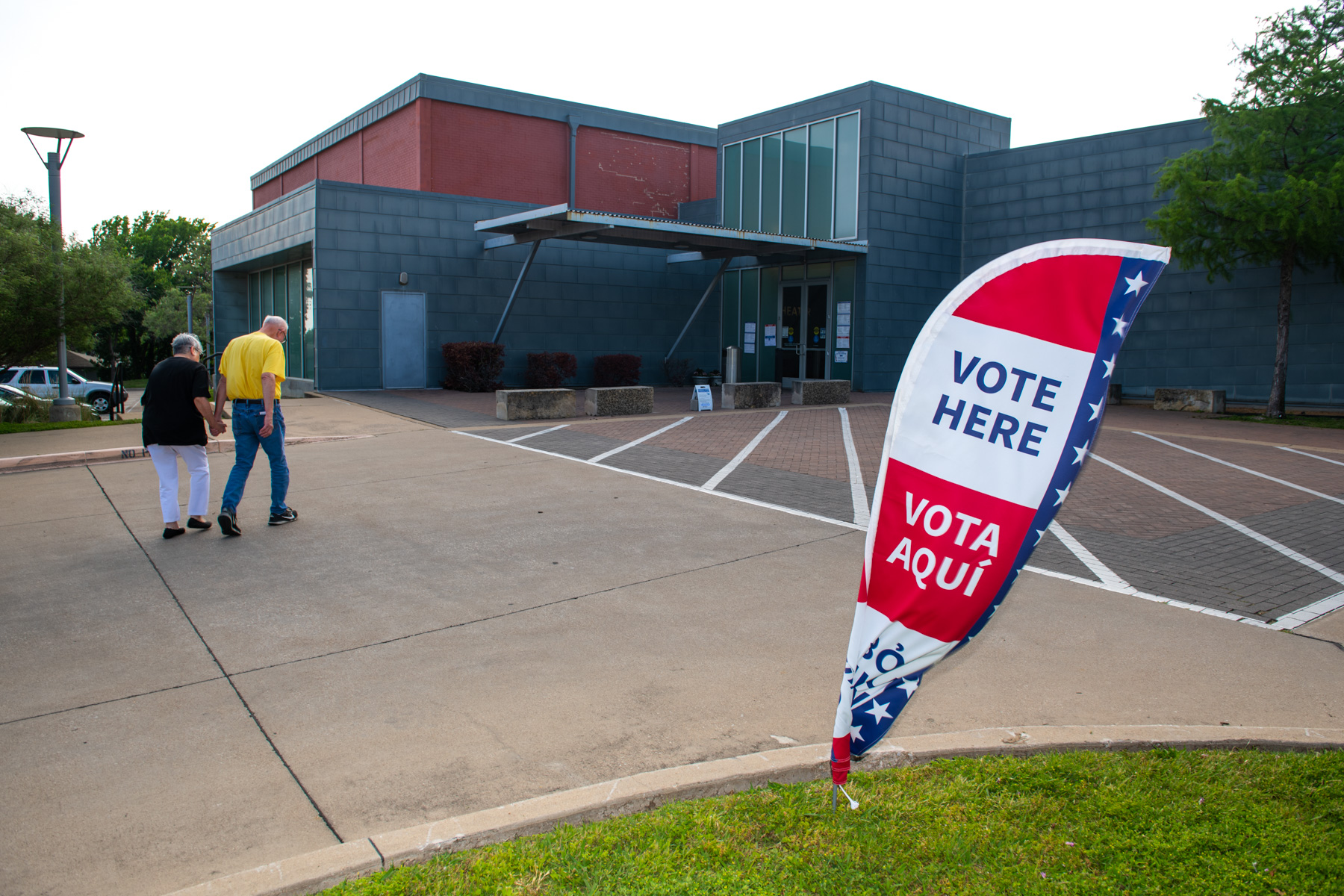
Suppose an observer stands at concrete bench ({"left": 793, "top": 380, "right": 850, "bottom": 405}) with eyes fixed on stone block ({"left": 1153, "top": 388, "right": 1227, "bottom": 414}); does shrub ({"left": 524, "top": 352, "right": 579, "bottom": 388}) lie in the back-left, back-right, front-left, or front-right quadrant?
back-left

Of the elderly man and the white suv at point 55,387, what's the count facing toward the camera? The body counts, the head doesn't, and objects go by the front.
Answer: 0

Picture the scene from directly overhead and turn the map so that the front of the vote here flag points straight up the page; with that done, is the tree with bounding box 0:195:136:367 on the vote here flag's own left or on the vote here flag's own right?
on the vote here flag's own right

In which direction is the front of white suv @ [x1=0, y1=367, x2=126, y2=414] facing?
to the viewer's right

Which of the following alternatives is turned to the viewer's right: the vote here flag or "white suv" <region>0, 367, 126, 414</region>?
the white suv

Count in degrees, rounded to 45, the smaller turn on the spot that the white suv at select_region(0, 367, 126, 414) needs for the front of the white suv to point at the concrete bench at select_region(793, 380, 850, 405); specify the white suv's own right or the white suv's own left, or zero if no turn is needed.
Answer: approximately 45° to the white suv's own right

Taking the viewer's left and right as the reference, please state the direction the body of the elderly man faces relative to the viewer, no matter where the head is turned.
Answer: facing away from the viewer and to the right of the viewer

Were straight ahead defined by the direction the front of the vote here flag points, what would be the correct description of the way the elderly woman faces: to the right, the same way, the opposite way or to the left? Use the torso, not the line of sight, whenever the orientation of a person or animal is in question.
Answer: the opposite way

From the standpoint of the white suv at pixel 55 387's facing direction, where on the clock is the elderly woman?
The elderly woman is roughly at 3 o'clock from the white suv.

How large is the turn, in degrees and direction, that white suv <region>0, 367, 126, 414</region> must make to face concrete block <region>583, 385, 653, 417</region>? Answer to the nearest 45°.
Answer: approximately 45° to its right

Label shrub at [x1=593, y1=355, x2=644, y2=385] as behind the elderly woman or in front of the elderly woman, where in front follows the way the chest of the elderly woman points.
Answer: in front

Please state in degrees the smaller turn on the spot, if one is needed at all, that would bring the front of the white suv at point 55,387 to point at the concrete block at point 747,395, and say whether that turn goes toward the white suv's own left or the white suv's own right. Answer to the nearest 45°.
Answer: approximately 45° to the white suv's own right

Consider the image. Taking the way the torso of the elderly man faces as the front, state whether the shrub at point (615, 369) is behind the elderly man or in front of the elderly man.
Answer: in front

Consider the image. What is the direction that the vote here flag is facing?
toward the camera

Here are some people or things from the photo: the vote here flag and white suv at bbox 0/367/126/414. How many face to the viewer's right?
1
